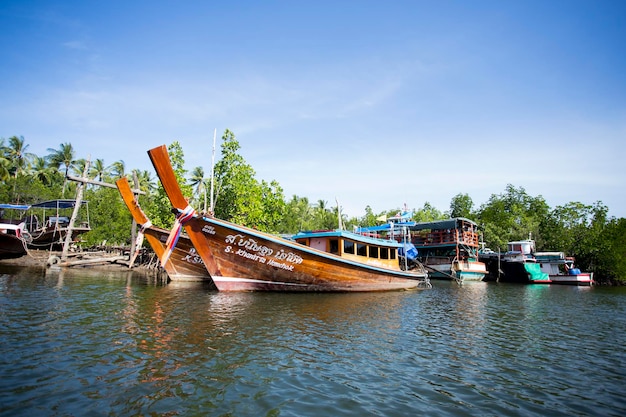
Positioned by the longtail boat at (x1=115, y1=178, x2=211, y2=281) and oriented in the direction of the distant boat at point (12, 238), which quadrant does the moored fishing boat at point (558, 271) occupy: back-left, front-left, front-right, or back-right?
back-right

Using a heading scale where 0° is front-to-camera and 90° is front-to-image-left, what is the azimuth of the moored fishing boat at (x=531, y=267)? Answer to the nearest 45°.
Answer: approximately 90°

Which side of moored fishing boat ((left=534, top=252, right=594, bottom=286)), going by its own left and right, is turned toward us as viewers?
left

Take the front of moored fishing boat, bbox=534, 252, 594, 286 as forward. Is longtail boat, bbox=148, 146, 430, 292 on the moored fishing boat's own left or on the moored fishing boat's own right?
on the moored fishing boat's own left

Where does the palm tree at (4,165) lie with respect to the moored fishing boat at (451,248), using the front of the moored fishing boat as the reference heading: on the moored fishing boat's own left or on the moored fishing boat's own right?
on the moored fishing boat's own left
